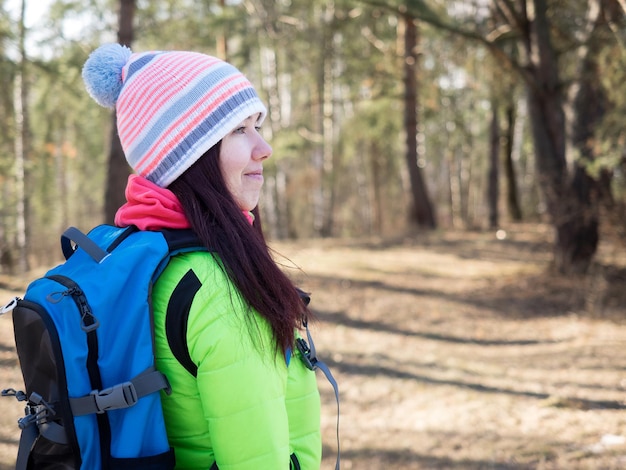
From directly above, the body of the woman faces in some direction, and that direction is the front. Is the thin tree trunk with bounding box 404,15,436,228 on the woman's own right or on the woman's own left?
on the woman's own left

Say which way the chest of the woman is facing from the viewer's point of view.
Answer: to the viewer's right

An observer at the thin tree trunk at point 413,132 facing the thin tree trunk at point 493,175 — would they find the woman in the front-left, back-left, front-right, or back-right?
back-right

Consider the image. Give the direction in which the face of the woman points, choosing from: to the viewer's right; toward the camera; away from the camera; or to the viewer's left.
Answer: to the viewer's right

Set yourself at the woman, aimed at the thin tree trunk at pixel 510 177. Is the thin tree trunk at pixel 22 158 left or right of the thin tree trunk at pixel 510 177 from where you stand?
left

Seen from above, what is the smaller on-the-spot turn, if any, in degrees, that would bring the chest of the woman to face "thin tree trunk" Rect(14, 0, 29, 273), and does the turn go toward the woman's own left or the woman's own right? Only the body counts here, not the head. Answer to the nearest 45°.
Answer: approximately 90° to the woman's own left
